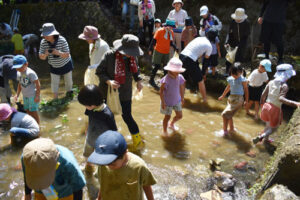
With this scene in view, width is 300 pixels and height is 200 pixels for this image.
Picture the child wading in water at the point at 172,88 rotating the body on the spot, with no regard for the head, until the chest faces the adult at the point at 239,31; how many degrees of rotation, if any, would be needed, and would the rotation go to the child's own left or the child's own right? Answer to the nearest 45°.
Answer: approximately 135° to the child's own left

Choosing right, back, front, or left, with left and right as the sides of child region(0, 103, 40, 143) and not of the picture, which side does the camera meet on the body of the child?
left

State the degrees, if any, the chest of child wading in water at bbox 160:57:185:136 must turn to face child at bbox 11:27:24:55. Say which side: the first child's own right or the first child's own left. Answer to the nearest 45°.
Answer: approximately 135° to the first child's own right

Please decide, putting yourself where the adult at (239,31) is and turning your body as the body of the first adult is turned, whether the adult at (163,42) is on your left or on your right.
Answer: on your right

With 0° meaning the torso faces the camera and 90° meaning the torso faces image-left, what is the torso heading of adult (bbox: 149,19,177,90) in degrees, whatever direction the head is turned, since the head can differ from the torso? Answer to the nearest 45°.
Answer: approximately 315°
